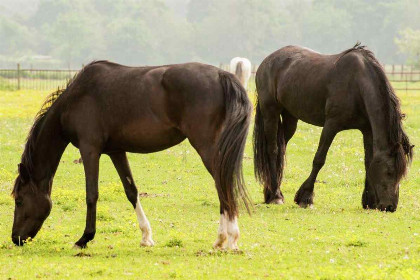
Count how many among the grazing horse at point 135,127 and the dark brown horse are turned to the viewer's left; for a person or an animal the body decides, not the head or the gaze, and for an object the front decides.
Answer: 1

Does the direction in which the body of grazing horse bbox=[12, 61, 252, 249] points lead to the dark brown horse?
no

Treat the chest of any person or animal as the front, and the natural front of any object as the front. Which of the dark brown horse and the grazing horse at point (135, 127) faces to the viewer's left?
the grazing horse

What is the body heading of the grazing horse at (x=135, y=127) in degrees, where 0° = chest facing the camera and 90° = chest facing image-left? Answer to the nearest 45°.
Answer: approximately 90°

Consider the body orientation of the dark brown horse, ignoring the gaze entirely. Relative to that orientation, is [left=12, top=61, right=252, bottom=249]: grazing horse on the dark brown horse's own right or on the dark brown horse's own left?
on the dark brown horse's own right
